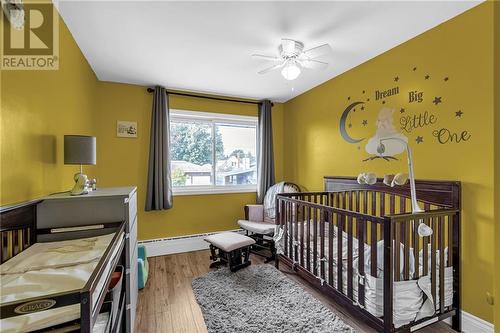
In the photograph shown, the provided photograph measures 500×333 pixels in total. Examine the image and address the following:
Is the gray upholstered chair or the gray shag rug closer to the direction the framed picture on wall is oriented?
the gray shag rug

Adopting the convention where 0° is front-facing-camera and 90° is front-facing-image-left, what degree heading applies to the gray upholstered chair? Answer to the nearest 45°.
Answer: approximately 45°

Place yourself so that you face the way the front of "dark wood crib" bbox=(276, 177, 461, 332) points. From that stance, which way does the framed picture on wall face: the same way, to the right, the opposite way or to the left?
to the left

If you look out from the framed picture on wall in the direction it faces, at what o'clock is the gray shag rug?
The gray shag rug is roughly at 11 o'clock from the framed picture on wall.

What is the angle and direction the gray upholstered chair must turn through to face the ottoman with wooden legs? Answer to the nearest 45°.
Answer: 0° — it already faces it

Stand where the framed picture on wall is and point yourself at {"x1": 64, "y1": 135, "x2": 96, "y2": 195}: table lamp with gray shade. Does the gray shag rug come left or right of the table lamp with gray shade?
left

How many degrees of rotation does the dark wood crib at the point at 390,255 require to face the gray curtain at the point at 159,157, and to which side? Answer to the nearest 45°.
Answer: approximately 45° to its right
